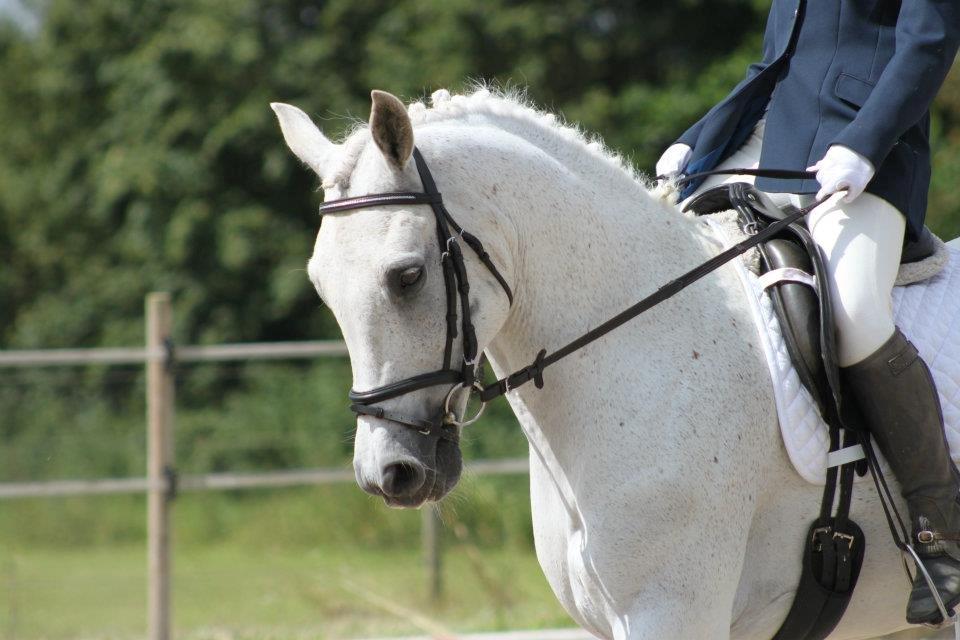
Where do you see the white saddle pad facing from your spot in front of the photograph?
facing to the left of the viewer

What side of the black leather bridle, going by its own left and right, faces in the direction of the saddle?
back

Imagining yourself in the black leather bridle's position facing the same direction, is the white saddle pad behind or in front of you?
behind

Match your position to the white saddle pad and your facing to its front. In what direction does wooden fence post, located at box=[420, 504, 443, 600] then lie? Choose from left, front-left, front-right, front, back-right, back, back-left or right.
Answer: front-right

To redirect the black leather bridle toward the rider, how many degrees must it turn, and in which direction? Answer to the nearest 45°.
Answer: approximately 180°

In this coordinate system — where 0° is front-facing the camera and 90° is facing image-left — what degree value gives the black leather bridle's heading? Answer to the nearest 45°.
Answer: approximately 90°
